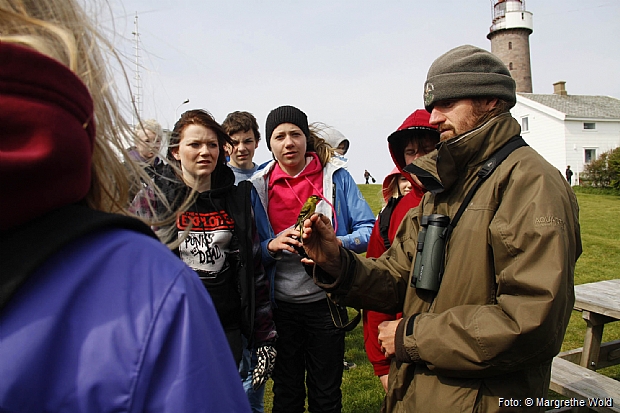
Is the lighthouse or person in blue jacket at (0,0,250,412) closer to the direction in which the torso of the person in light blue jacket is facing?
the person in blue jacket

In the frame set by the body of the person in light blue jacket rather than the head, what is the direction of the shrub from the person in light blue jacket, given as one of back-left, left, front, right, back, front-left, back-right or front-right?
back-left

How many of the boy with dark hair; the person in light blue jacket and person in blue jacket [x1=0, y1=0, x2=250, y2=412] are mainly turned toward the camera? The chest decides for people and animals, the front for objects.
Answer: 2

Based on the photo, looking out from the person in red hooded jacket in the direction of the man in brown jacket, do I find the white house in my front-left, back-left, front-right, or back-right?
back-left

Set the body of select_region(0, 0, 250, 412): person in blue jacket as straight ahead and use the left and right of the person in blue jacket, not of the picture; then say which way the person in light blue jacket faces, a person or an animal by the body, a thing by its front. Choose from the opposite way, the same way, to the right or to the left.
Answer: the opposite way

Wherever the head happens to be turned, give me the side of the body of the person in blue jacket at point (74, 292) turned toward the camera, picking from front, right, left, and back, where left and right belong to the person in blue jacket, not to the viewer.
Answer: back

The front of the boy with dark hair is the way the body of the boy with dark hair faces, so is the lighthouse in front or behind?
behind

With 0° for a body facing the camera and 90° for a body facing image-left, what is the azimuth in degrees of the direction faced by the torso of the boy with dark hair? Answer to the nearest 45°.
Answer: approximately 0°

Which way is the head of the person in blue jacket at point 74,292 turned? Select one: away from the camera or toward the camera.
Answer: away from the camera

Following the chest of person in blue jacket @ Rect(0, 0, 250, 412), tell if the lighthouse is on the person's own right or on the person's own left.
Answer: on the person's own right

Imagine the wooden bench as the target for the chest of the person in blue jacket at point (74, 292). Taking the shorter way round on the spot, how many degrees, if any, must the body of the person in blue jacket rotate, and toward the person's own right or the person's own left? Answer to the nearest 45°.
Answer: approximately 45° to the person's own right
